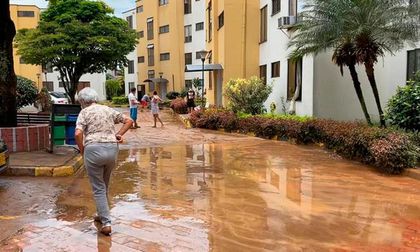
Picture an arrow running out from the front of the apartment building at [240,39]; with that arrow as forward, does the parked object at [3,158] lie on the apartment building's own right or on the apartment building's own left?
on the apartment building's own left

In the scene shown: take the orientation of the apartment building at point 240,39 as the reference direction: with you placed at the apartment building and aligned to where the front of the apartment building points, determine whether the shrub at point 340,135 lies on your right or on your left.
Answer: on your left

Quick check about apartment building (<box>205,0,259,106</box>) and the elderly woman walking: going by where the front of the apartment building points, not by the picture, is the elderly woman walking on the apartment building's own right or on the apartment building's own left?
on the apartment building's own left

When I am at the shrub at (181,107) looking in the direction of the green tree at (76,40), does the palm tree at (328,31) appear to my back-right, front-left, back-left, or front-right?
back-left

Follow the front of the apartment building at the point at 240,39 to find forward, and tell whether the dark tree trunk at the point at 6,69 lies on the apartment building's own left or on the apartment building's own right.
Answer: on the apartment building's own left

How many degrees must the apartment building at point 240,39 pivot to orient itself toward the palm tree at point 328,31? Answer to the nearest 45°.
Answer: approximately 90° to its left

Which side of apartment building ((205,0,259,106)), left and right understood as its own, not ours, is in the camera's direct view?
left

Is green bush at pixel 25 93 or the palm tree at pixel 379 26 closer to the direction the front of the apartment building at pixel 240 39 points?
the green bush

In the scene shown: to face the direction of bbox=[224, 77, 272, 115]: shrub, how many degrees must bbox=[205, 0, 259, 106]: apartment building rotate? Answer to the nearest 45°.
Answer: approximately 90° to its left

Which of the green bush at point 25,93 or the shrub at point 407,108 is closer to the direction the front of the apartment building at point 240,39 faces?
the green bush

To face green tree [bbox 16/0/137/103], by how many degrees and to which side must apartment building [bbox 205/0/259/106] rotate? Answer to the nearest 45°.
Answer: approximately 45° to its right

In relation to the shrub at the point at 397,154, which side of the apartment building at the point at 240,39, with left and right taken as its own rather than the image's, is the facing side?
left

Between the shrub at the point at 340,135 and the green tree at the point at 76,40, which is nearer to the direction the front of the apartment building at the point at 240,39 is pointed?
the green tree
